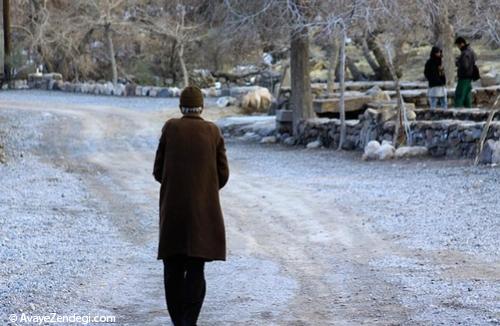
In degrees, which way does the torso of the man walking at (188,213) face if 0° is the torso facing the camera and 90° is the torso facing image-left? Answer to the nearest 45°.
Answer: approximately 180°

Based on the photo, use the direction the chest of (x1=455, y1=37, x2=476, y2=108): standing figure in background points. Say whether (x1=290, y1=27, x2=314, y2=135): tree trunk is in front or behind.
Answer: in front

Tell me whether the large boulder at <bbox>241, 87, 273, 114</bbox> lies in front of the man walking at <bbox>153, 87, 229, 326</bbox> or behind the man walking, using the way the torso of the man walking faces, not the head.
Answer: in front

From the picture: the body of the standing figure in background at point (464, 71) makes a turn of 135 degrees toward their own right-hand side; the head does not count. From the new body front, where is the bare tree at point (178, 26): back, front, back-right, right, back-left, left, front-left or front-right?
left

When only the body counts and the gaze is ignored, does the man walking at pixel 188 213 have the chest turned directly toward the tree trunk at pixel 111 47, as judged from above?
yes

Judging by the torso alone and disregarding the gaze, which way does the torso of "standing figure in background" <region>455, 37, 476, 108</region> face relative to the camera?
to the viewer's left

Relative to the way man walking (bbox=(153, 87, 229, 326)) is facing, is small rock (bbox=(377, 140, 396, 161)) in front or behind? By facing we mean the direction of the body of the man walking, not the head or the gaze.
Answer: in front

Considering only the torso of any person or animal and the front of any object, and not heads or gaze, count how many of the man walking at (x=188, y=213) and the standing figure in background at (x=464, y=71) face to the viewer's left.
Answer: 1

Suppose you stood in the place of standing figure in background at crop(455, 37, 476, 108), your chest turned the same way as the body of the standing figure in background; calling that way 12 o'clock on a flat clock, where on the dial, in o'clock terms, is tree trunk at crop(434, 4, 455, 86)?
The tree trunk is roughly at 3 o'clock from the standing figure in background.

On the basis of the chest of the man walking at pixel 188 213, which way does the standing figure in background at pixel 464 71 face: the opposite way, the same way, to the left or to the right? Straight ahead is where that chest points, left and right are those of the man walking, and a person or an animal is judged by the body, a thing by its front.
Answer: to the left

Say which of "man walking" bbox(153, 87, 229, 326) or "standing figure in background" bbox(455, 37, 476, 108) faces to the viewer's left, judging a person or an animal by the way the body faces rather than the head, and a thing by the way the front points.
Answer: the standing figure in background

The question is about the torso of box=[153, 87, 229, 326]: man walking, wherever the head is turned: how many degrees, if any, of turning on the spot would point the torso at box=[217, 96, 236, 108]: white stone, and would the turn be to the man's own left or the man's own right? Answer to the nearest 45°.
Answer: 0° — they already face it
